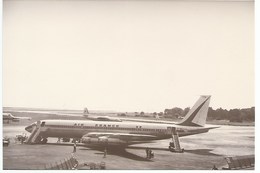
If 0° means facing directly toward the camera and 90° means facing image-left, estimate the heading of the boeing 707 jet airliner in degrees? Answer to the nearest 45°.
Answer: approximately 90°
